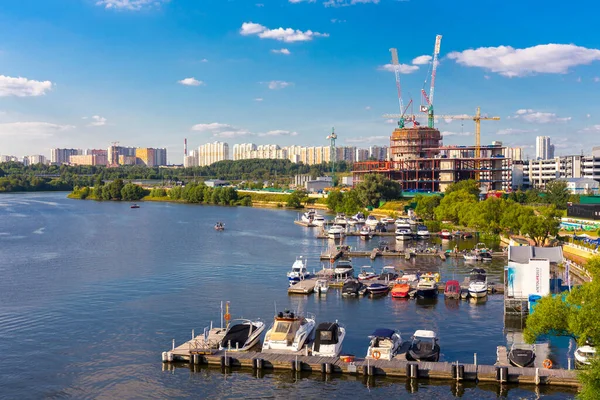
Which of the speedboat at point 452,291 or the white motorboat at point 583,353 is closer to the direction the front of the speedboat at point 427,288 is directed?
the white motorboat

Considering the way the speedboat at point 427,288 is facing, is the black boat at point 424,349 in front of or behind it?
in front

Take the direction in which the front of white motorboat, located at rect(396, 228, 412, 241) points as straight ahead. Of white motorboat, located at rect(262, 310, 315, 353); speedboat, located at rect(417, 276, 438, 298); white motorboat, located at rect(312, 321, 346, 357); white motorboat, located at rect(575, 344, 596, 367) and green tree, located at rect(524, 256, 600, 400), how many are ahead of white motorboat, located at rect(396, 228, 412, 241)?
5

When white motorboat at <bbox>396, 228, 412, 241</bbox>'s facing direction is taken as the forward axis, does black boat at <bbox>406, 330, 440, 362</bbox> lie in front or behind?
in front

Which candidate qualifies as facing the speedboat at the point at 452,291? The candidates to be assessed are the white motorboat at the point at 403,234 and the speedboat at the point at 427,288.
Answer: the white motorboat

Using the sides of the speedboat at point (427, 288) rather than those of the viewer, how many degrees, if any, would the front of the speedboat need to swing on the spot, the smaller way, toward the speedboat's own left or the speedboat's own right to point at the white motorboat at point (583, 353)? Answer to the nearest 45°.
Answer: approximately 45° to the speedboat's own left

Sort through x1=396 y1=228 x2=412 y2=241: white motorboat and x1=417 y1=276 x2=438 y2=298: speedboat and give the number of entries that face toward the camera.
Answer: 2
